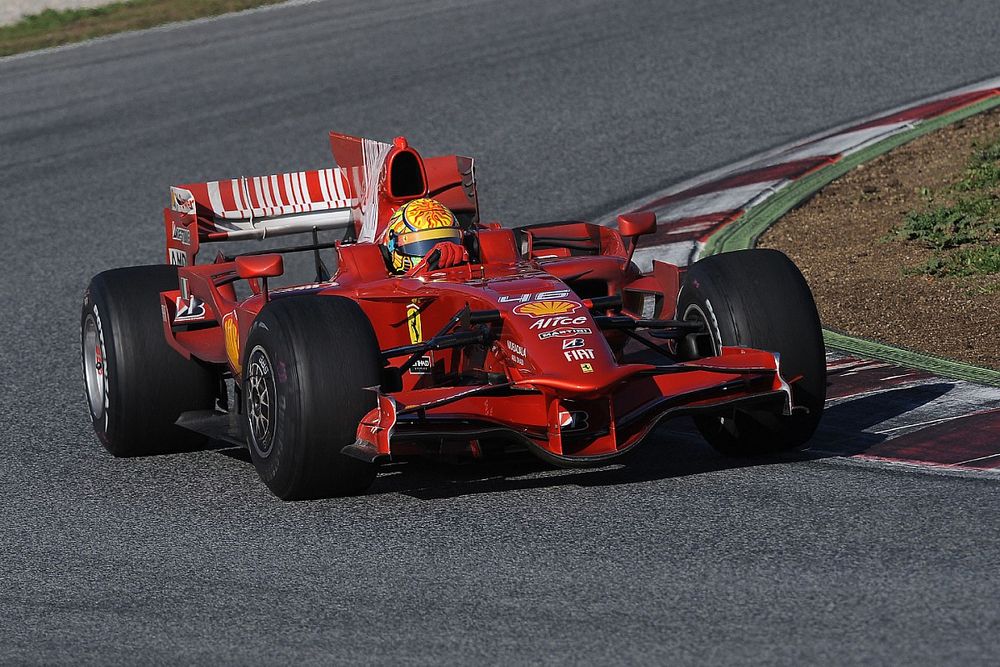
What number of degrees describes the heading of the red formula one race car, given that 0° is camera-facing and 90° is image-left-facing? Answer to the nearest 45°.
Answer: approximately 315°
